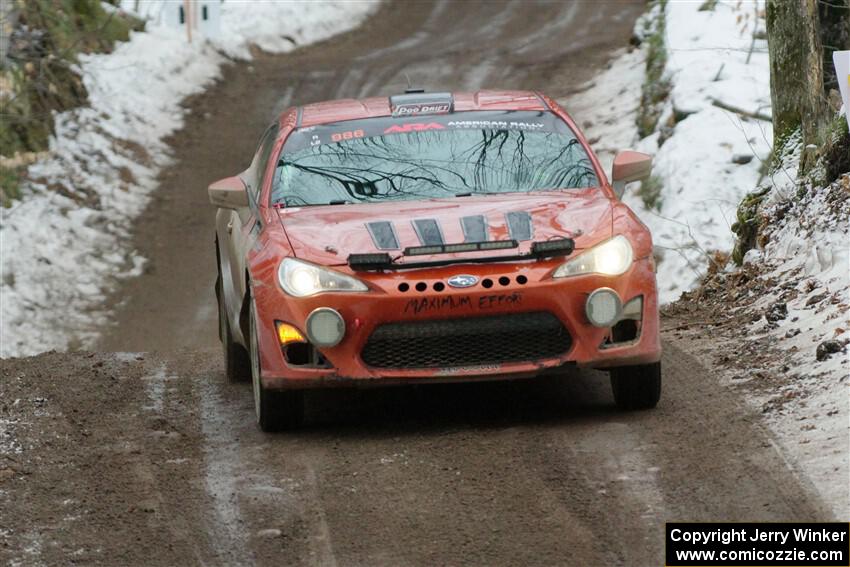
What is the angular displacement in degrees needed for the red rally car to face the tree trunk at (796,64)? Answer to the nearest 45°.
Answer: approximately 135° to its left

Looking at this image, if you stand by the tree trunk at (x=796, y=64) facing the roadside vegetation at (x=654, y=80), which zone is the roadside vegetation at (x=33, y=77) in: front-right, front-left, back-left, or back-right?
front-left

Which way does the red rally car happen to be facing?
toward the camera

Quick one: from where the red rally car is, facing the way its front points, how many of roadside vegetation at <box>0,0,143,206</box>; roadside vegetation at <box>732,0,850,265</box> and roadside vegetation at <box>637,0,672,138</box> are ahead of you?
0

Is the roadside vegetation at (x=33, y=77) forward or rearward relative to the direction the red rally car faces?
rearward

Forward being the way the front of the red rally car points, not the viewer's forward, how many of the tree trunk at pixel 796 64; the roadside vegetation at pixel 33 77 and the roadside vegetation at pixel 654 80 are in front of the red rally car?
0

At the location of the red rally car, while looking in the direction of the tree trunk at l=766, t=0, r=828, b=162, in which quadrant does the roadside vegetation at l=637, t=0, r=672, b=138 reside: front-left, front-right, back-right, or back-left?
front-left

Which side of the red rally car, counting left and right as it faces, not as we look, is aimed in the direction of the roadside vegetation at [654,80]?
back

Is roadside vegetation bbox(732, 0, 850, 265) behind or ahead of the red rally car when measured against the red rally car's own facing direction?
behind
